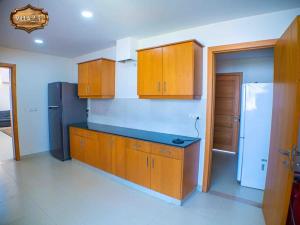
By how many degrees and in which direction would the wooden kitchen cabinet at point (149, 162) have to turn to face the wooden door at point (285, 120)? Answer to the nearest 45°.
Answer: approximately 90° to its left

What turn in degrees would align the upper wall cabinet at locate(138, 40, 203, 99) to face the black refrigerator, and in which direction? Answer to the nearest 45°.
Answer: approximately 90° to its right

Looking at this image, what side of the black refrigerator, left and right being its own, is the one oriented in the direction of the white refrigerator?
left

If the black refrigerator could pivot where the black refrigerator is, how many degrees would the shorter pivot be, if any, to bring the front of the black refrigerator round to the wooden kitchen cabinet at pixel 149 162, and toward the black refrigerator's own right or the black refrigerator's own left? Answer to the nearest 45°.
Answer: approximately 90° to the black refrigerator's own left

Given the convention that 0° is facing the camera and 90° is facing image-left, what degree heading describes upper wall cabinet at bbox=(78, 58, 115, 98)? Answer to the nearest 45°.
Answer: approximately 45°

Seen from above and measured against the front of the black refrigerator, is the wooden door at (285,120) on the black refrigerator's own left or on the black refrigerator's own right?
on the black refrigerator's own left

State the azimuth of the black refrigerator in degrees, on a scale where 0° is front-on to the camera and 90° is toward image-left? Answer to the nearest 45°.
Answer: approximately 45°
